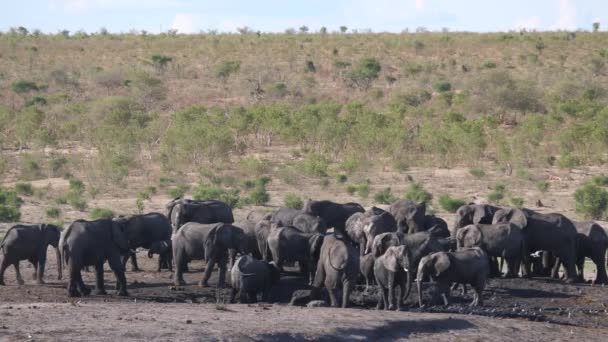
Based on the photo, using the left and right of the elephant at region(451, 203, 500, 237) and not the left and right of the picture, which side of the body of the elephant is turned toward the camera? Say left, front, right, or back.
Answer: left

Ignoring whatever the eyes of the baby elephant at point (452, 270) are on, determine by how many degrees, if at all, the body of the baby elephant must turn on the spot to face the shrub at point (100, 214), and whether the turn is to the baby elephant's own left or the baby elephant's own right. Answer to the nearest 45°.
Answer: approximately 45° to the baby elephant's own right

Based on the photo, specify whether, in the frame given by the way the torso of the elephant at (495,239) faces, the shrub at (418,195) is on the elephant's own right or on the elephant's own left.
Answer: on the elephant's own right

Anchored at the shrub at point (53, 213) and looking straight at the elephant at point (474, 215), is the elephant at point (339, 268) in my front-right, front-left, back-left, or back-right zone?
front-right

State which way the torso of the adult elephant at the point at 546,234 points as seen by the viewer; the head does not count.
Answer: to the viewer's left

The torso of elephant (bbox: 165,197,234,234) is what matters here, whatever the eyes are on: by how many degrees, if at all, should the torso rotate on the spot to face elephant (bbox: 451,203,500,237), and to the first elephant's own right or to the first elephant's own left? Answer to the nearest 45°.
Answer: approximately 180°

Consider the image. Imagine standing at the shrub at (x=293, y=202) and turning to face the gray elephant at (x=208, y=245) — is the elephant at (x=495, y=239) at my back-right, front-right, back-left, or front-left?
front-left

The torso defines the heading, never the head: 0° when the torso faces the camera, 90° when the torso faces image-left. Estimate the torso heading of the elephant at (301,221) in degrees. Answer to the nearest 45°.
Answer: approximately 270°

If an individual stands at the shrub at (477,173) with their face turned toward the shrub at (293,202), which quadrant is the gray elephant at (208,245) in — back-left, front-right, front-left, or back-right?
front-left

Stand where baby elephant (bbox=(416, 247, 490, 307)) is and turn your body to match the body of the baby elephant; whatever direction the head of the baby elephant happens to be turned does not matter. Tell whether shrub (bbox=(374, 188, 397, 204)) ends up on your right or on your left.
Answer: on your right

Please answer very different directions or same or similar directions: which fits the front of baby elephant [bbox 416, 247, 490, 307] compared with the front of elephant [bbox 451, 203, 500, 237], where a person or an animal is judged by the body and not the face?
same or similar directions

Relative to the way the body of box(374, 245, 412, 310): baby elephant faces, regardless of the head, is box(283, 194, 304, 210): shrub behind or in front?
behind

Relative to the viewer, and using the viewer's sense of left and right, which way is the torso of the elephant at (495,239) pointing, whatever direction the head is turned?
facing to the left of the viewer
